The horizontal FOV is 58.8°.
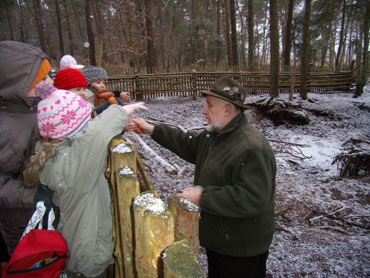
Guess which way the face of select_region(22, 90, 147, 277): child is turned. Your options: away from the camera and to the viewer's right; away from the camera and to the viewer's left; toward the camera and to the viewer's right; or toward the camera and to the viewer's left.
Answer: away from the camera and to the viewer's right

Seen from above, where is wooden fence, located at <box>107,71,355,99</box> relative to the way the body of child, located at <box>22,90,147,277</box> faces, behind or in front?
in front

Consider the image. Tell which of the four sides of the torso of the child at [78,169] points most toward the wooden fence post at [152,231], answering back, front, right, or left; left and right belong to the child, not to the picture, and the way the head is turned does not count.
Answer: right

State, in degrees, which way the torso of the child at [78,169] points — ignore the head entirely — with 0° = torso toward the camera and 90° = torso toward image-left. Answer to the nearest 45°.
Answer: approximately 225°

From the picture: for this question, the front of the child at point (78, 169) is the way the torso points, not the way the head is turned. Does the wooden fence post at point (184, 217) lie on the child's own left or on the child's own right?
on the child's own right

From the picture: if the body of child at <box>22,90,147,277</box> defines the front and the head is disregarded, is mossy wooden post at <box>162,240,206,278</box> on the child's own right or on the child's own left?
on the child's own right
